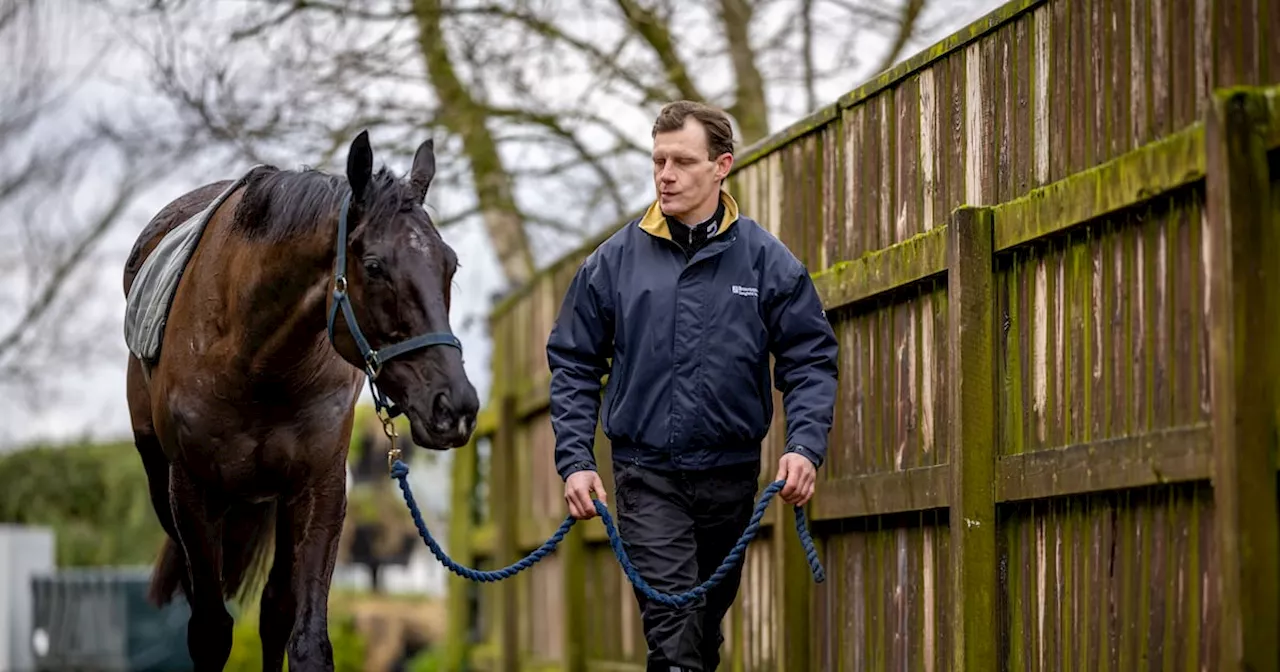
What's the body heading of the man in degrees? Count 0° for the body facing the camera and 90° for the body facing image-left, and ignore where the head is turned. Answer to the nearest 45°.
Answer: approximately 0°

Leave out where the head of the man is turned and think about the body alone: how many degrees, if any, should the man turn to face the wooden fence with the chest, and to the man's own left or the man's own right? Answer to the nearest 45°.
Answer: approximately 90° to the man's own left

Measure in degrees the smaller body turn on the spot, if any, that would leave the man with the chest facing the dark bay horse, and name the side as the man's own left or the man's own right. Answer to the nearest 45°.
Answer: approximately 135° to the man's own right

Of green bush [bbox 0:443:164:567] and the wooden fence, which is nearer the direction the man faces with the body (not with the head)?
the wooden fence

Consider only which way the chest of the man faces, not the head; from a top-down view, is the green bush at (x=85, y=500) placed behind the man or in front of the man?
behind

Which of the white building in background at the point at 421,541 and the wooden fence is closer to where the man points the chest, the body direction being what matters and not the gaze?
the wooden fence

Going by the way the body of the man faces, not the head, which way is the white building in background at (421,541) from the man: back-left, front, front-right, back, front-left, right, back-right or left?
back
